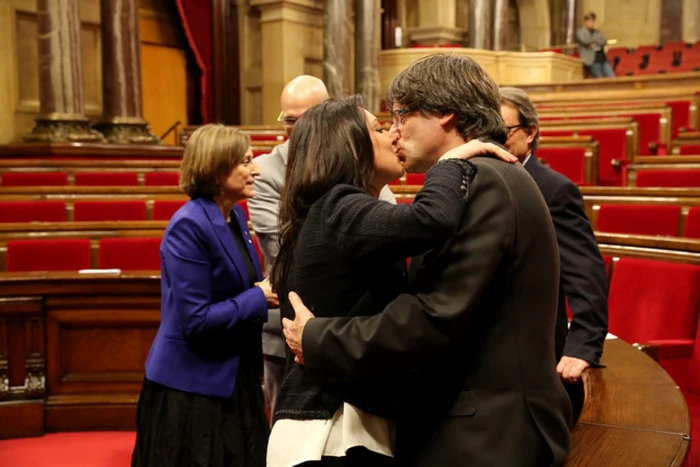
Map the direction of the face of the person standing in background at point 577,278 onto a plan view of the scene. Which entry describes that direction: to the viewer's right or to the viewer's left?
to the viewer's left

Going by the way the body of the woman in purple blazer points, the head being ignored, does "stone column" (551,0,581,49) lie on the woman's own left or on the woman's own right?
on the woman's own left

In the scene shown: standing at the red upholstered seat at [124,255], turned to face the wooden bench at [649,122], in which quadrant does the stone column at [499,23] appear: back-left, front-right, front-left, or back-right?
front-left

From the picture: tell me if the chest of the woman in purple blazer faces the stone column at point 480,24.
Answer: no

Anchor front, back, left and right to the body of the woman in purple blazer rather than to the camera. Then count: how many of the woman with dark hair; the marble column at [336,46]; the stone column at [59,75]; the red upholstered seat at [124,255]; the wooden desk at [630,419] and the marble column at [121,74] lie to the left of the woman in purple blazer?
4

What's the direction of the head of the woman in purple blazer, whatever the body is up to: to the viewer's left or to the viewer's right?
to the viewer's right

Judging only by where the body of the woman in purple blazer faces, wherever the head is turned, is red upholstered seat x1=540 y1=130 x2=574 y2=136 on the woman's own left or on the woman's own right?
on the woman's own left

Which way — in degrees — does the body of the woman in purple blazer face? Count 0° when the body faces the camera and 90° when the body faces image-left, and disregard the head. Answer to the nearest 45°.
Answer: approximately 270°

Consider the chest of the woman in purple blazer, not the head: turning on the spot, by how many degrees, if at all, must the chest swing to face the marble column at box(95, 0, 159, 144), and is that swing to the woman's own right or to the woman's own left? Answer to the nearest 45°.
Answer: approximately 90° to the woman's own left

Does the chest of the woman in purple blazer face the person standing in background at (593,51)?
no

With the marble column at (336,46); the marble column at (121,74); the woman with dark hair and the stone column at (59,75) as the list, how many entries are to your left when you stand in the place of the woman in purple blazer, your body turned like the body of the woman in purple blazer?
3

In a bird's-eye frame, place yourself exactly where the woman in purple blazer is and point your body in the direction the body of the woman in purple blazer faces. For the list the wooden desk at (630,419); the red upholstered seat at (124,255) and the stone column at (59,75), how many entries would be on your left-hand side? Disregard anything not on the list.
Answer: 2

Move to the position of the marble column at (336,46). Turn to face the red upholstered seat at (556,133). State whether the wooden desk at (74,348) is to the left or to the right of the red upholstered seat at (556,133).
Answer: right

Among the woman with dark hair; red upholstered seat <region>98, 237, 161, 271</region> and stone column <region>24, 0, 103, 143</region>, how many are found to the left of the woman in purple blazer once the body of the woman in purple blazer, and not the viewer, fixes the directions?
2

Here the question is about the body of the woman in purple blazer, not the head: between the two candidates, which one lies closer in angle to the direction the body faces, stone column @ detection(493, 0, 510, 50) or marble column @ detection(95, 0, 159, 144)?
the stone column

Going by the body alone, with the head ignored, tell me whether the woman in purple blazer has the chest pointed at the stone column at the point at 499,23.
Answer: no

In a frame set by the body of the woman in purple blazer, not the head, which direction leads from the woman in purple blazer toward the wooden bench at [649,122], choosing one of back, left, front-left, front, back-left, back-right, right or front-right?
front-left

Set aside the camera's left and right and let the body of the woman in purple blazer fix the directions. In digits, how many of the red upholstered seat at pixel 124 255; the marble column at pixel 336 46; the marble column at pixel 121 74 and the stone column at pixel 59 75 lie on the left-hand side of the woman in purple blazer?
4
